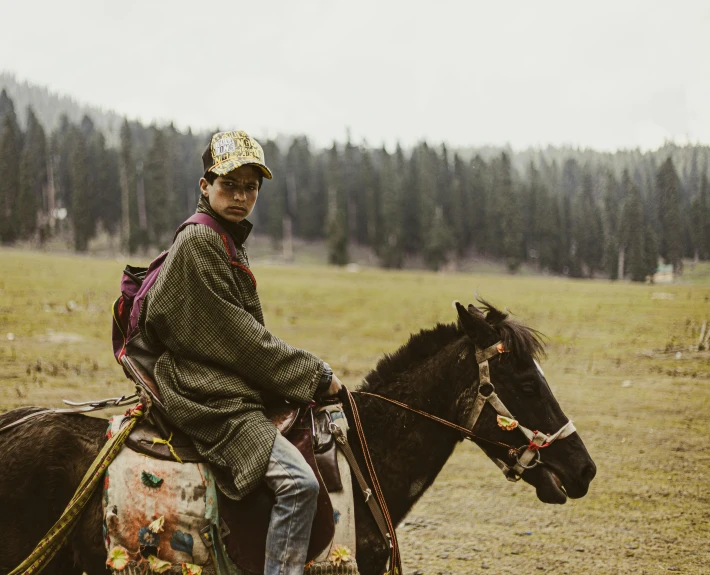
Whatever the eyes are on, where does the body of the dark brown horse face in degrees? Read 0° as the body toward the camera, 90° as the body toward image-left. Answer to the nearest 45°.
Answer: approximately 270°

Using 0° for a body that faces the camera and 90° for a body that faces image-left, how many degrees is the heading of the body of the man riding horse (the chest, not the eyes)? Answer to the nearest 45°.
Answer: approximately 270°
